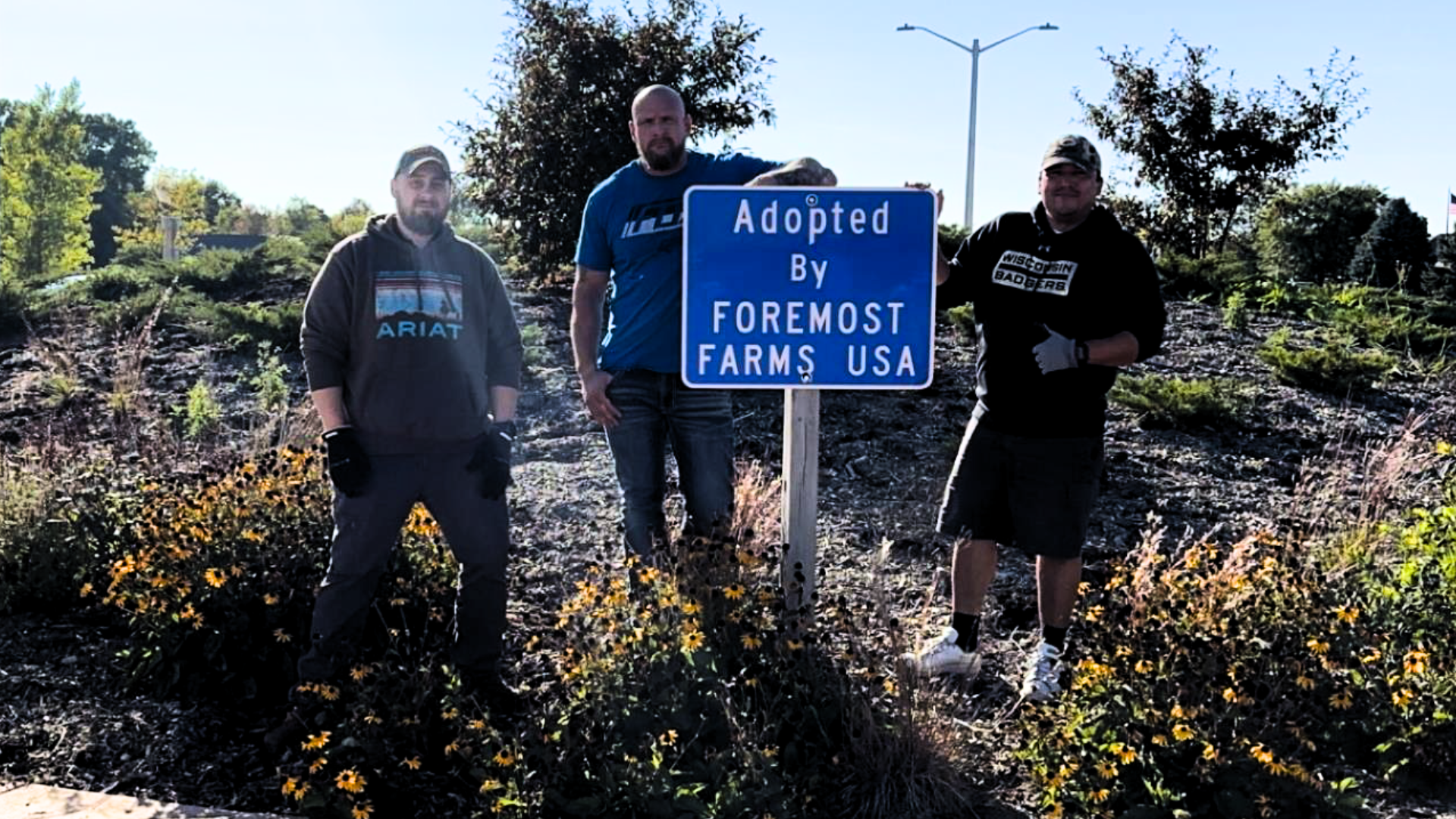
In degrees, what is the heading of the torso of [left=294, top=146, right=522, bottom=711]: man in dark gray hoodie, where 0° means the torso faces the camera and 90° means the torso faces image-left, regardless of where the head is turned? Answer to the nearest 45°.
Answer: approximately 0°

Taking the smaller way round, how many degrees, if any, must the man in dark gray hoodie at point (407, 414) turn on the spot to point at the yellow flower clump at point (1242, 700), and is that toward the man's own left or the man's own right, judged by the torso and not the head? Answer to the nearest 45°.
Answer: approximately 45° to the man's own left

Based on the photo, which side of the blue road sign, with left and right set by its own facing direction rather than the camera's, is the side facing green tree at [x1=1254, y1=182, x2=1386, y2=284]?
back

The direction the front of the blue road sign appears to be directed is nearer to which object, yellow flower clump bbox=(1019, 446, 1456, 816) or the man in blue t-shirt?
the yellow flower clump

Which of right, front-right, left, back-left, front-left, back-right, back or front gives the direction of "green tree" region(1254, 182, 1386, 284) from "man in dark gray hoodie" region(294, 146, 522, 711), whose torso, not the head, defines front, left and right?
back-left

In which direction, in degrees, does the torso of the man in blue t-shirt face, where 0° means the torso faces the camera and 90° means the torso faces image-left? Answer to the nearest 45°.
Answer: approximately 0°

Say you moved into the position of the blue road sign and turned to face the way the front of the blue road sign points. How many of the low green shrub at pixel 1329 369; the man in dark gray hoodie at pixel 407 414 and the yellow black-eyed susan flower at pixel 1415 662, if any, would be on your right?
1

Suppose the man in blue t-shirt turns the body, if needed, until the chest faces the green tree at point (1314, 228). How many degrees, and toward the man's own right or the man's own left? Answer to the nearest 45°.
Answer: approximately 135° to the man's own left
